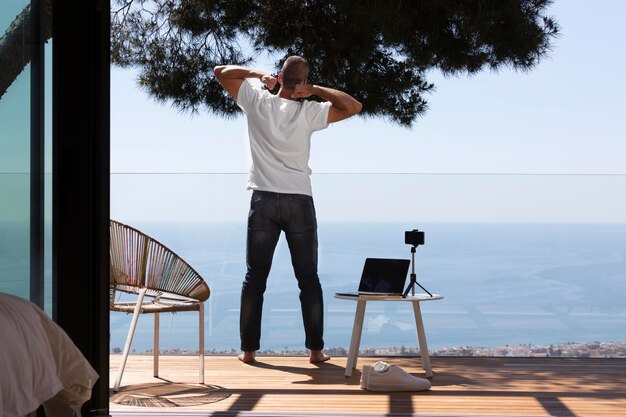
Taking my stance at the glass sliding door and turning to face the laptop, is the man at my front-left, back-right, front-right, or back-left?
front-left

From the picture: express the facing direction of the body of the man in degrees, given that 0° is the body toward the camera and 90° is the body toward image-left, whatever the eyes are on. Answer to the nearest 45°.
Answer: approximately 180°

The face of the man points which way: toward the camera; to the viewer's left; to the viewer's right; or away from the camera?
away from the camera

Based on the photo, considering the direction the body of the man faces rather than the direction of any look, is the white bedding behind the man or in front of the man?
behind

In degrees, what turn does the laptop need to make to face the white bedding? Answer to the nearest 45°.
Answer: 0° — it already faces it

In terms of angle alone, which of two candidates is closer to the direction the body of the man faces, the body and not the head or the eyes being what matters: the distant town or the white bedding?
the distant town

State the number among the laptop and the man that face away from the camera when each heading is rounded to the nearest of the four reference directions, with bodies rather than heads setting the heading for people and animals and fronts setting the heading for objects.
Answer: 1

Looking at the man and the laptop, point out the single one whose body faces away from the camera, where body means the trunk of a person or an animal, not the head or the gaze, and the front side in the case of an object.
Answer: the man

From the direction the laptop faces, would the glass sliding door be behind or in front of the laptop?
in front

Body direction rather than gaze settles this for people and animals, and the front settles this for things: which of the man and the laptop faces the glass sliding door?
the laptop
